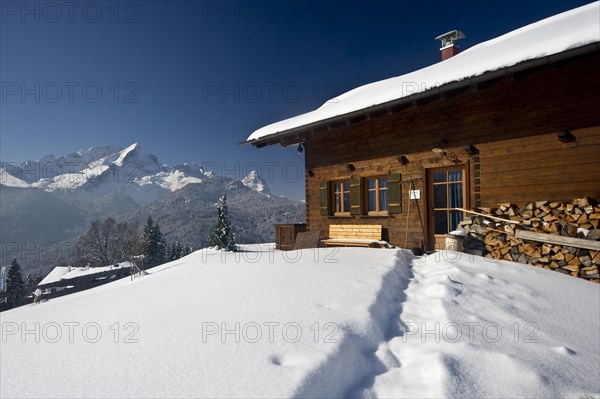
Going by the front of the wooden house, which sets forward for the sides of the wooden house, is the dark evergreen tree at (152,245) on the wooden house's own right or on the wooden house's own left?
on the wooden house's own right

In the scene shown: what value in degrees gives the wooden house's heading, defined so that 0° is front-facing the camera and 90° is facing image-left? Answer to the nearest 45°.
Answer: approximately 45°

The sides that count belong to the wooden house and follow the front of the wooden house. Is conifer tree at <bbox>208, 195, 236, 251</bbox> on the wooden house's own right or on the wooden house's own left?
on the wooden house's own right

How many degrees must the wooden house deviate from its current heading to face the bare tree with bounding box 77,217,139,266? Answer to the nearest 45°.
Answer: approximately 90° to its right
